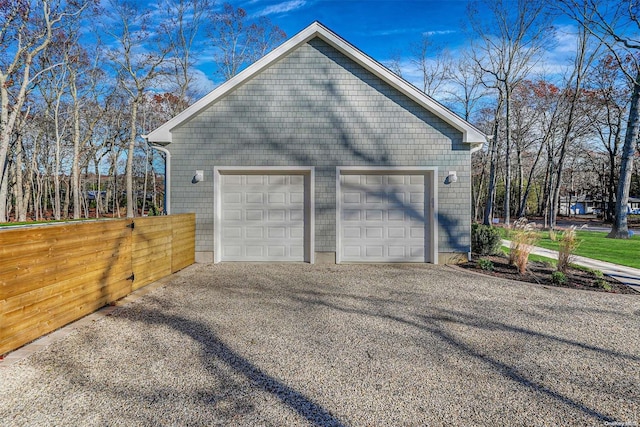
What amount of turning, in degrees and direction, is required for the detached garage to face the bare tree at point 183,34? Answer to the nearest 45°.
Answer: approximately 135° to its right

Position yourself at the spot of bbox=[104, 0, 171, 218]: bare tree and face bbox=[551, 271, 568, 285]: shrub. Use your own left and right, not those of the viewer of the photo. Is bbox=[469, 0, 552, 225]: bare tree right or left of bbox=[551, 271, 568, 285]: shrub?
left

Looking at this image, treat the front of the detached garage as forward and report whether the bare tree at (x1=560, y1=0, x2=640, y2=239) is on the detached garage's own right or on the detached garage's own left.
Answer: on the detached garage's own left

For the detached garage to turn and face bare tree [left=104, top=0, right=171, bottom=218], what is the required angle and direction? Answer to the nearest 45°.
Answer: approximately 135° to its right

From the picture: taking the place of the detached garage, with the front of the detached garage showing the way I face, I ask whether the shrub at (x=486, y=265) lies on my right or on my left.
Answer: on my left

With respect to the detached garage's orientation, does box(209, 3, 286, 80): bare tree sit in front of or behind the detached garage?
behind

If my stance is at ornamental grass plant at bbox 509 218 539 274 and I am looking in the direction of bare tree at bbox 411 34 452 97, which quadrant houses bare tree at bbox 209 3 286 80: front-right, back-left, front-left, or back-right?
front-left

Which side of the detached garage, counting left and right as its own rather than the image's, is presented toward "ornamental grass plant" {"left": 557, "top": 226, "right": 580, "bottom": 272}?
left

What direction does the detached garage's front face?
toward the camera

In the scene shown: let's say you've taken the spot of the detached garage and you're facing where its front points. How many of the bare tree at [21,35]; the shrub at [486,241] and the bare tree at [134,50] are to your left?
1

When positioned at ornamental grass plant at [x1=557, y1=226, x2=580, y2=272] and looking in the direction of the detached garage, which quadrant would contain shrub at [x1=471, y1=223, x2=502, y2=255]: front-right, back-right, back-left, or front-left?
front-right

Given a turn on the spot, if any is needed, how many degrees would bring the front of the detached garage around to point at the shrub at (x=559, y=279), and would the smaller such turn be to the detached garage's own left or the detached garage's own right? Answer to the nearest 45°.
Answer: approximately 45° to the detached garage's own left
